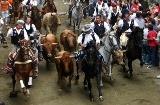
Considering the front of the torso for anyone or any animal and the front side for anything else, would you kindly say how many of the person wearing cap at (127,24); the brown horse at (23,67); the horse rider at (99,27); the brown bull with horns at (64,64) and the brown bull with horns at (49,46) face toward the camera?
5

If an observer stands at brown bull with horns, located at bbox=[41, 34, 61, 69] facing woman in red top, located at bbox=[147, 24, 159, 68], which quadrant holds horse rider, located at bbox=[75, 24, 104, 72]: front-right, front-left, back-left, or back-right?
front-right

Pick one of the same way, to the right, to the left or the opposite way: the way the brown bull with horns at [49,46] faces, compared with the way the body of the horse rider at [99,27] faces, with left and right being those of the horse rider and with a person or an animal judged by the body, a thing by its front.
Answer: the same way

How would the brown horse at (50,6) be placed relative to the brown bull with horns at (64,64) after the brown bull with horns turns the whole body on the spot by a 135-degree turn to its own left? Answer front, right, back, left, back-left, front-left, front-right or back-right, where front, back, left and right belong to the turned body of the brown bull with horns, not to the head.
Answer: front-left

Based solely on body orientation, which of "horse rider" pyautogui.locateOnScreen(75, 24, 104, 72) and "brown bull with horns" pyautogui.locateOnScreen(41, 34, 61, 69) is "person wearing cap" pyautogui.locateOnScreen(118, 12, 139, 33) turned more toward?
the horse rider

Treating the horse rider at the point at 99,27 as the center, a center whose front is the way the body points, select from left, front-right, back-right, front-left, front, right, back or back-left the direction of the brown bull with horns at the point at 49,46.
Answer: right

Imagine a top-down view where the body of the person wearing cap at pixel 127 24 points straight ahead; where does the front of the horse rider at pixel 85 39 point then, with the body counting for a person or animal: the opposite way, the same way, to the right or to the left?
the same way

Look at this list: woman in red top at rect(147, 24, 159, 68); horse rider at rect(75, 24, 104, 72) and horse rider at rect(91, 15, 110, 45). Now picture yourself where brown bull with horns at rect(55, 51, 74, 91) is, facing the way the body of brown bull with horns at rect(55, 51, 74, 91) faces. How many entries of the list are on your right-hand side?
0

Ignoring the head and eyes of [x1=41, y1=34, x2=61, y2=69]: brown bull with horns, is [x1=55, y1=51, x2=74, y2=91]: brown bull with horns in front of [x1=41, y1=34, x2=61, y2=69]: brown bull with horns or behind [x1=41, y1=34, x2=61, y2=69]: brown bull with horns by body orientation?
in front

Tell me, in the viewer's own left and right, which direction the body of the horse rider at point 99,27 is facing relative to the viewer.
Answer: facing the viewer

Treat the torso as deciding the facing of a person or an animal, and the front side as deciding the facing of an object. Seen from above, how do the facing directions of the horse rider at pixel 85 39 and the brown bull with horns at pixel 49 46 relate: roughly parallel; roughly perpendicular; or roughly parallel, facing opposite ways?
roughly parallel

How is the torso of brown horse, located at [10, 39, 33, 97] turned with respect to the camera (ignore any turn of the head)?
toward the camera
